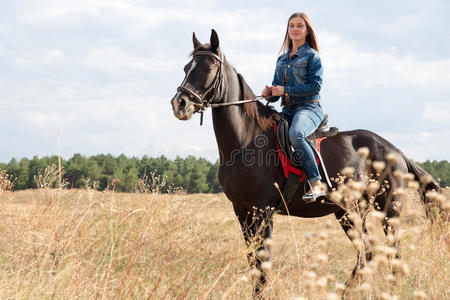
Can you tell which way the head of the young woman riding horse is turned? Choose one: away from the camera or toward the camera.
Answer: toward the camera

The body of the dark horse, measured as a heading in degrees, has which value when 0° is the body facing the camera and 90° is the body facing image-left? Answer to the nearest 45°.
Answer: approximately 45°
